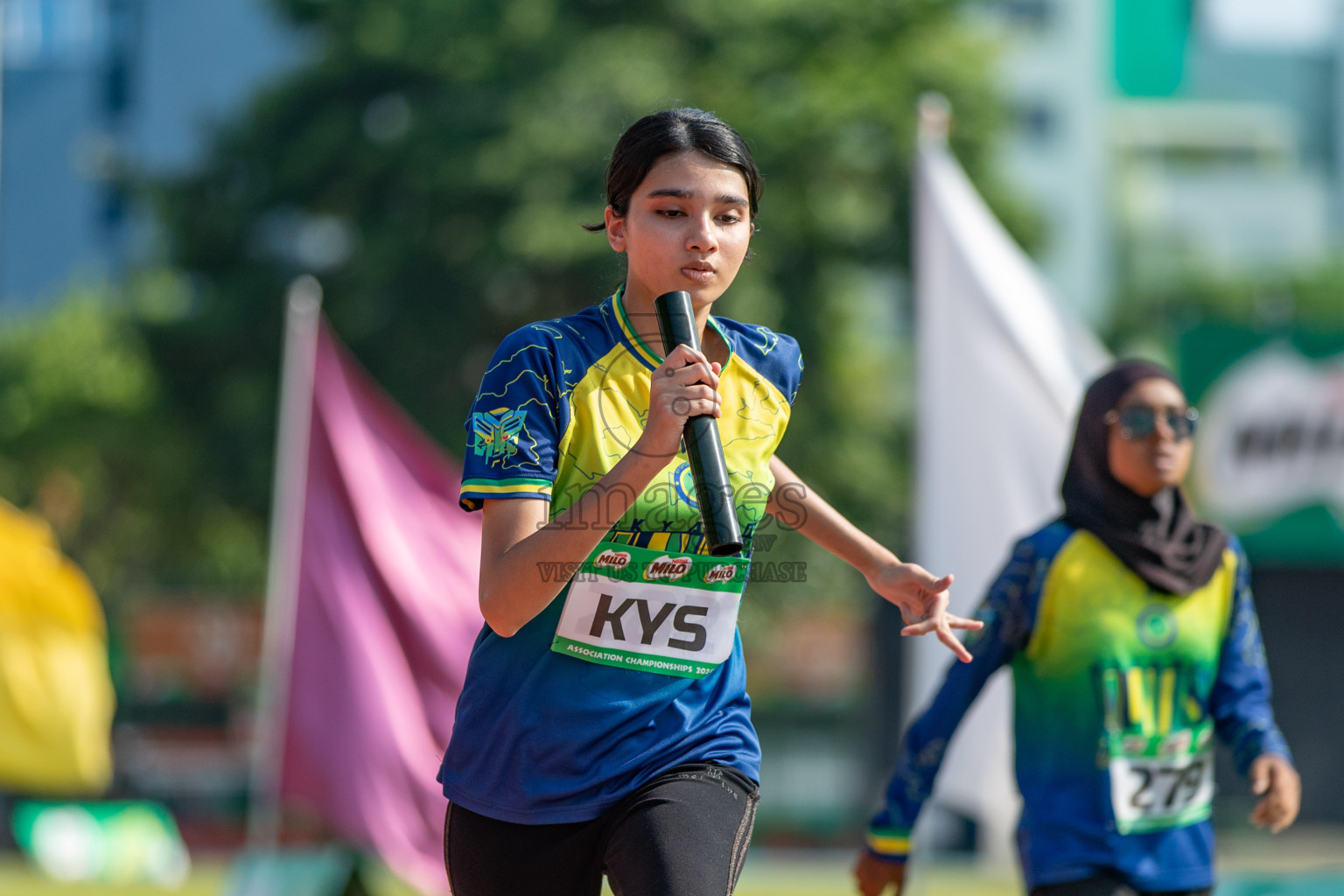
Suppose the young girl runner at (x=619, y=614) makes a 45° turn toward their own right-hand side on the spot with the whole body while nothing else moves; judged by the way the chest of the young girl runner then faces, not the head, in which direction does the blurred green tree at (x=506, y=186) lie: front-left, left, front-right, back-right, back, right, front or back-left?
back

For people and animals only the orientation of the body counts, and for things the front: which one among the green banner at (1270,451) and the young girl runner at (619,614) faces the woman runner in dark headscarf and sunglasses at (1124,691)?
the green banner

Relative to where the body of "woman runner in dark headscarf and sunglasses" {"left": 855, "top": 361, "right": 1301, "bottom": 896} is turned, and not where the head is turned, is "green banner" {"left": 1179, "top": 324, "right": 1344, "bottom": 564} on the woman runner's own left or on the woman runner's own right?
on the woman runner's own left

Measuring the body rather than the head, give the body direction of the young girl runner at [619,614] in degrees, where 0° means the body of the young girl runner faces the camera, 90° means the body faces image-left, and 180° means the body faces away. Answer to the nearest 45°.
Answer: approximately 315°

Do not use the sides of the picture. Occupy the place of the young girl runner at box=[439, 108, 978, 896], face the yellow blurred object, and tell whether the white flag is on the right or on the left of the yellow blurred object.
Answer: right

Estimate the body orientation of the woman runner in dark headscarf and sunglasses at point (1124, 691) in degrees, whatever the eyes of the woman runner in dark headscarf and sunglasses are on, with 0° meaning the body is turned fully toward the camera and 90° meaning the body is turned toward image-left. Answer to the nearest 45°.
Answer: approximately 315°

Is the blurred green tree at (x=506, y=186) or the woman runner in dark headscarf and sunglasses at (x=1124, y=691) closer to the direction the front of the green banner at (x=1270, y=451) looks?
the woman runner in dark headscarf and sunglasses

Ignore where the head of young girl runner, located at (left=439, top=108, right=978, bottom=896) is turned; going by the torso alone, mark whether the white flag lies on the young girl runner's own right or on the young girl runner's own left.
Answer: on the young girl runner's own left

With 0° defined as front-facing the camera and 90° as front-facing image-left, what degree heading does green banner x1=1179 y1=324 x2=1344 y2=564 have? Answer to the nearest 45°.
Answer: approximately 0°
